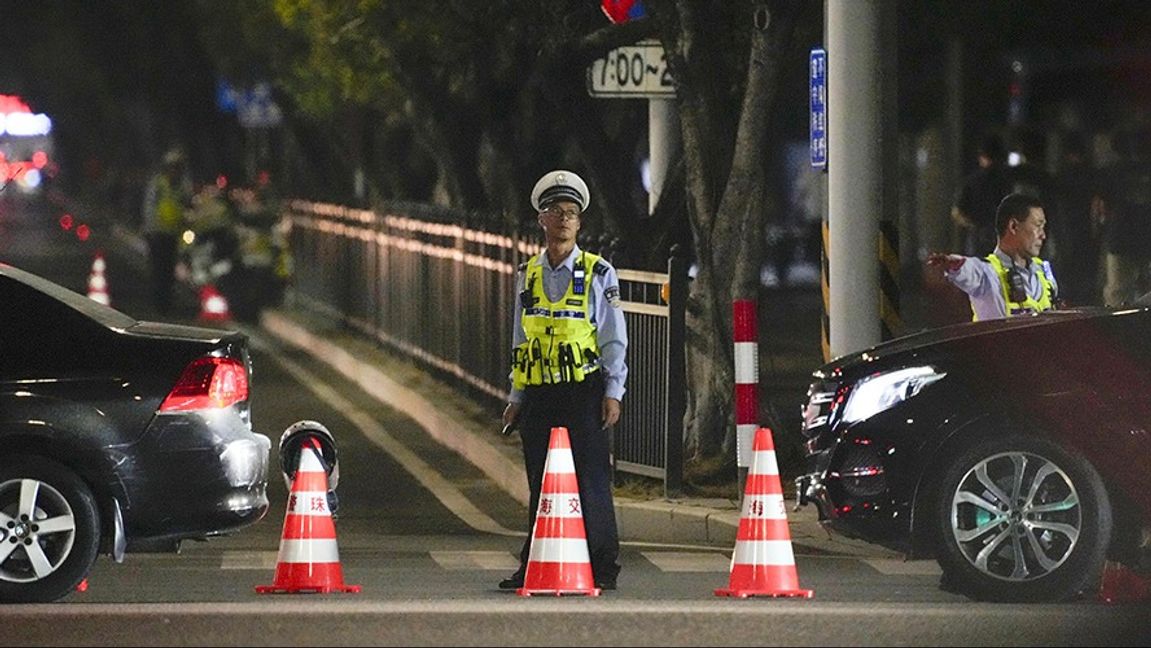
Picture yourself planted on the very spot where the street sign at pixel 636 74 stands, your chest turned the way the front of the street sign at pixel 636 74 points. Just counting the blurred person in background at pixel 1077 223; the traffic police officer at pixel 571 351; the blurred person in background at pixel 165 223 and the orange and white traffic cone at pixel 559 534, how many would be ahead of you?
2

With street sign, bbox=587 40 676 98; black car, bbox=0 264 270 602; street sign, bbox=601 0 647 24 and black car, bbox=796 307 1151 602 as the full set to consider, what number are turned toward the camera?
2

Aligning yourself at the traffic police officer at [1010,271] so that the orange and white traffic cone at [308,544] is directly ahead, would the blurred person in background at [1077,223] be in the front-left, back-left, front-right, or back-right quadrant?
back-right

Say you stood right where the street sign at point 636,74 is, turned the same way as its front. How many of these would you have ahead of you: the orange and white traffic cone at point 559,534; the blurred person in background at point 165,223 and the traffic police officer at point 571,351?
2

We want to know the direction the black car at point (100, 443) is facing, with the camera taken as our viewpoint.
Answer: facing to the left of the viewer

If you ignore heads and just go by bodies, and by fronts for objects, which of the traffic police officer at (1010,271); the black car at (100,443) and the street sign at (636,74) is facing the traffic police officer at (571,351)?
the street sign

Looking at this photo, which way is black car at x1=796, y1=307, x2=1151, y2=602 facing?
to the viewer's left
